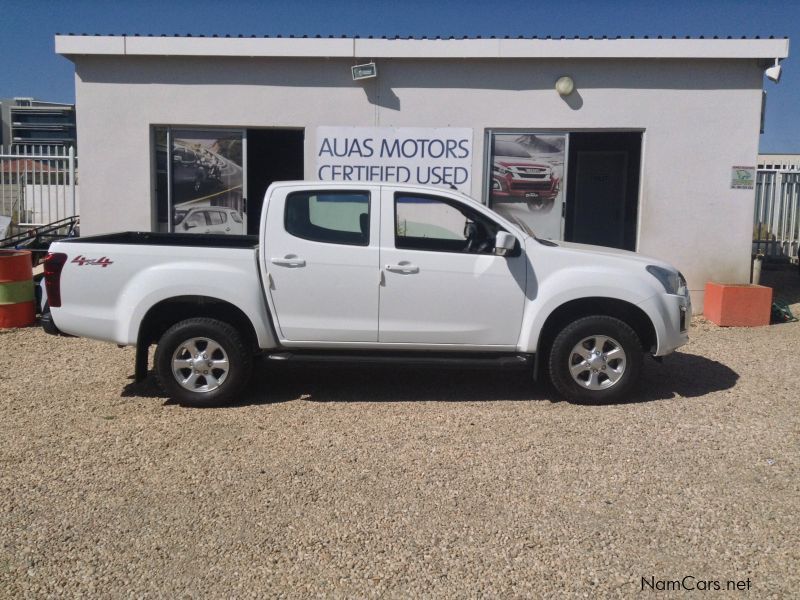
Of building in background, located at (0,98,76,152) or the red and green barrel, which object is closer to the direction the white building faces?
the red and green barrel

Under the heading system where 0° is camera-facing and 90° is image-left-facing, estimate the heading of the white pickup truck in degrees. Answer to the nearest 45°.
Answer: approximately 270°

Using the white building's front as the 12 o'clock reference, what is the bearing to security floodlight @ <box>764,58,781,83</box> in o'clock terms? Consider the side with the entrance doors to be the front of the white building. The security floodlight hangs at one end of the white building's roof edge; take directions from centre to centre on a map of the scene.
The security floodlight is roughly at 9 o'clock from the white building.

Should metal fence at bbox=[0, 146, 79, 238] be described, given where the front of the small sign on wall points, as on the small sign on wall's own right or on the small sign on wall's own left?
on the small sign on wall's own right

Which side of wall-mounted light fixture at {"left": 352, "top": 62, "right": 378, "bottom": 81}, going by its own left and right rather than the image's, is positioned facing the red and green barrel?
right

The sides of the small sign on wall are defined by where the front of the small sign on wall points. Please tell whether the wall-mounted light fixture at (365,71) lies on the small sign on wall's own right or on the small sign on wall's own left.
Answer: on the small sign on wall's own right

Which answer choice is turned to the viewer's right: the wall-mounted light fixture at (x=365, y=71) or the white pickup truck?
the white pickup truck

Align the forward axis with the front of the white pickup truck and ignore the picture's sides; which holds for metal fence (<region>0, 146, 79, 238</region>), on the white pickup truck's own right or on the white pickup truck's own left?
on the white pickup truck's own left

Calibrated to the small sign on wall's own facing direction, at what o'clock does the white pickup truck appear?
The white pickup truck is roughly at 1 o'clock from the small sign on wall.

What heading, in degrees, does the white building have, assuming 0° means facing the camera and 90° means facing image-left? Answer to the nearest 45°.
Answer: approximately 0°

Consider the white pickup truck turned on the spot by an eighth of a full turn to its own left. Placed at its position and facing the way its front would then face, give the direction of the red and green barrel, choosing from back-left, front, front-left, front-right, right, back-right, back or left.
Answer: left

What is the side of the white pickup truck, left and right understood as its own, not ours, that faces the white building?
left
